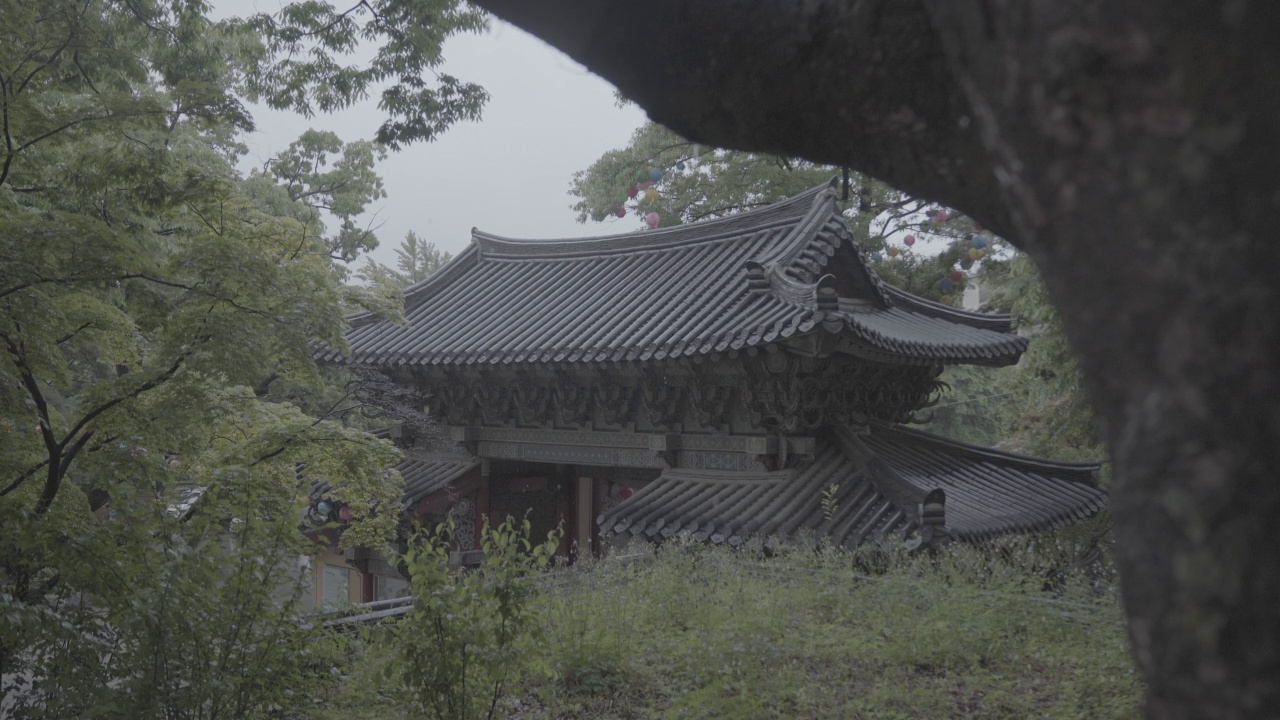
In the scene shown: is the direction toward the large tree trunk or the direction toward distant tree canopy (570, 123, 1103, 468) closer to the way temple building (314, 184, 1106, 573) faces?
the large tree trunk

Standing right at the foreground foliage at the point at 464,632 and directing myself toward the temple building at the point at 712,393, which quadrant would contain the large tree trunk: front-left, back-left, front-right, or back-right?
back-right

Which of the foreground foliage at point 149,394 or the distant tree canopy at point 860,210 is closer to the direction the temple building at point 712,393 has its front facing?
the foreground foliage

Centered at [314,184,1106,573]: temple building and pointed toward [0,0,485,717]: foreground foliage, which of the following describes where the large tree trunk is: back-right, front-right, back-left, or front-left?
front-left

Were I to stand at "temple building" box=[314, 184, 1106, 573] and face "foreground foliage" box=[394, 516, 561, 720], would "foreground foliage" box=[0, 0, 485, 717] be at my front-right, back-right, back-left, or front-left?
front-right

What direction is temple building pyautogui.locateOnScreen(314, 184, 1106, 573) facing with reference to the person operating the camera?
facing the viewer and to the left of the viewer

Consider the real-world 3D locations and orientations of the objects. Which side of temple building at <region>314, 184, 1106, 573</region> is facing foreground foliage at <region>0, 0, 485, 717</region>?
front

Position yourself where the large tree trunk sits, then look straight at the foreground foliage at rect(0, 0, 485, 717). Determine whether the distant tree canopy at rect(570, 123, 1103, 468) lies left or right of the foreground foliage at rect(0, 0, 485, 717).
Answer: right

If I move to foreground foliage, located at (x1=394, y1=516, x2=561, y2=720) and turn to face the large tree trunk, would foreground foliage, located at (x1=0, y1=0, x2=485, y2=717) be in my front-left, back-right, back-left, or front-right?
back-right

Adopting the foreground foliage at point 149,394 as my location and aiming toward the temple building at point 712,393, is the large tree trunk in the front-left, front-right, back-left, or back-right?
back-right

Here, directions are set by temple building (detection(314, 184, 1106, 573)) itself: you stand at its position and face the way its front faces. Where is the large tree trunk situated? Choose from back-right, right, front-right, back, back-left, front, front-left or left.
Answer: front-left
